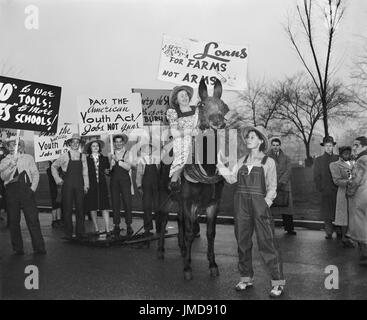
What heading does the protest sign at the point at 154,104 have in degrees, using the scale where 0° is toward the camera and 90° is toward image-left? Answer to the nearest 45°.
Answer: approximately 0°

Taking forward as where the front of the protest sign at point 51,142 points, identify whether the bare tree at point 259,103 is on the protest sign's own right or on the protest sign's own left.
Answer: on the protest sign's own left

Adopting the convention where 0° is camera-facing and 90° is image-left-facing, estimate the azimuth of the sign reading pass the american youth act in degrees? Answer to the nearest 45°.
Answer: approximately 0°

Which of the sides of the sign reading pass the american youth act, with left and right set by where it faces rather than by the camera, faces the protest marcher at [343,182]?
left

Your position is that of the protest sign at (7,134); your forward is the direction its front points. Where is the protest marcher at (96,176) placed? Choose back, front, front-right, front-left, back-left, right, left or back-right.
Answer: back-left

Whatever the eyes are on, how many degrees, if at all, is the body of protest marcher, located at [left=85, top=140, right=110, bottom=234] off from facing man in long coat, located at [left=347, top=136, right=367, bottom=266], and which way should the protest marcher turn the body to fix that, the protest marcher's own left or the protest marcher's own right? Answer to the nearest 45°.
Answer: approximately 45° to the protest marcher's own left

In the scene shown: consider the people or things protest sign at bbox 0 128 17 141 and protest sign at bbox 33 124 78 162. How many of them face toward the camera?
2
